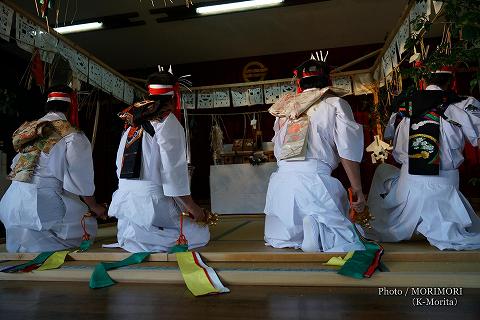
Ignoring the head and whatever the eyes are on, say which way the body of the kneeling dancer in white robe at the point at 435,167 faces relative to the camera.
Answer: away from the camera

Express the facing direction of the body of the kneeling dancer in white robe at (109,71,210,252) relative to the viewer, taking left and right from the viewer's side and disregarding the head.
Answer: facing away from the viewer and to the right of the viewer

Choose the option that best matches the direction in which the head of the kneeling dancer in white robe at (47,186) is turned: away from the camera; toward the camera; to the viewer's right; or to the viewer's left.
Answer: away from the camera

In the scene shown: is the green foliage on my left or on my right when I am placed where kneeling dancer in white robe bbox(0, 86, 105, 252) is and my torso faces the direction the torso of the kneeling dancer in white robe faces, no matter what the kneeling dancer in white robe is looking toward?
on my right

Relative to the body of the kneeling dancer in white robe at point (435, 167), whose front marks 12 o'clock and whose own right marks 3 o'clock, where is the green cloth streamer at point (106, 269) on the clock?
The green cloth streamer is roughly at 8 o'clock from the kneeling dancer in white robe.

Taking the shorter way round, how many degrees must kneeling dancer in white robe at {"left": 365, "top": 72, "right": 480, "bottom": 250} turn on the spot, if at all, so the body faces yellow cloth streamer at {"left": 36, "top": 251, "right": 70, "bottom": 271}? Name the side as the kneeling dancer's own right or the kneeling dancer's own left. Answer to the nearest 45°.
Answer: approximately 135° to the kneeling dancer's own left

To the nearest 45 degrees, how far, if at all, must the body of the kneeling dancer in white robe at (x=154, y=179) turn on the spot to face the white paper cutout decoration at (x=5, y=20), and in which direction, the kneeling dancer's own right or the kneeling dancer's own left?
approximately 90° to the kneeling dancer's own left

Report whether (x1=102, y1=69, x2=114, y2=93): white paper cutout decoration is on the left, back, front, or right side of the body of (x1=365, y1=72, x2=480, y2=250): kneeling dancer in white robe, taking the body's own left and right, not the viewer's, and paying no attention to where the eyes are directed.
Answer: left

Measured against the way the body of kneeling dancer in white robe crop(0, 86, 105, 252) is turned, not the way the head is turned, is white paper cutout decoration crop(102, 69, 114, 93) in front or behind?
in front

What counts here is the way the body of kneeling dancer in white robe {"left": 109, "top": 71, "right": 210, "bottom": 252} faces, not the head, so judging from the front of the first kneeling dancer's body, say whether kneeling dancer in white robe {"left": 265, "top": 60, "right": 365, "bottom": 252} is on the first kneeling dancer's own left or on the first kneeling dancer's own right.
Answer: on the first kneeling dancer's own right

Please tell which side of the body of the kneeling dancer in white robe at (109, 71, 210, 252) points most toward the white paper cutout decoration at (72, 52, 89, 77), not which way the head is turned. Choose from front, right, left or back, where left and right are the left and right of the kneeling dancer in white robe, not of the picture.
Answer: left

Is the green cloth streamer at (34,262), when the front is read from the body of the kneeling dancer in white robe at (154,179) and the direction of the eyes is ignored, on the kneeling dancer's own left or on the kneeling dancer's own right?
on the kneeling dancer's own left

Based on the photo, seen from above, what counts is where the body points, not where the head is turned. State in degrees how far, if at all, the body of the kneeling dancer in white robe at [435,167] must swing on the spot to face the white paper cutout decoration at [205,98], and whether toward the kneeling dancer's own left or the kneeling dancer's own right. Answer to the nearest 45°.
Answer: approximately 45° to the kneeling dancer's own left
